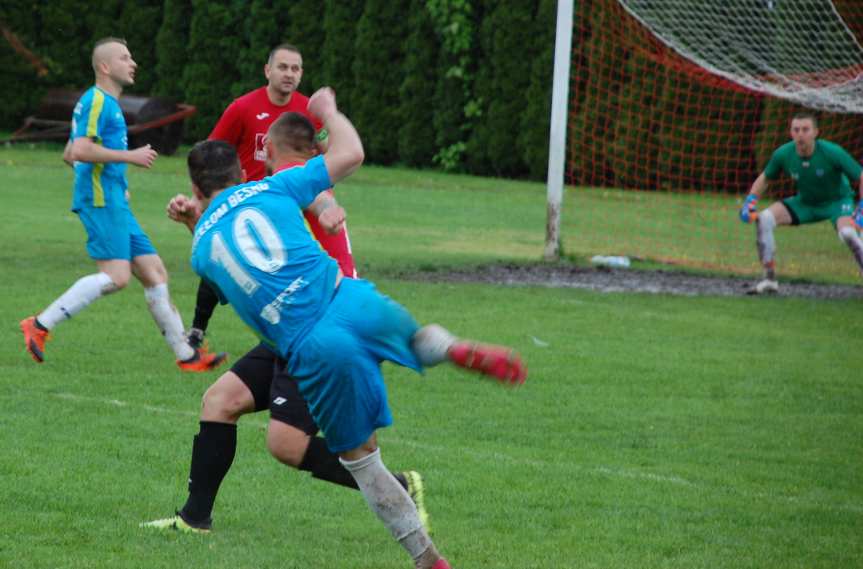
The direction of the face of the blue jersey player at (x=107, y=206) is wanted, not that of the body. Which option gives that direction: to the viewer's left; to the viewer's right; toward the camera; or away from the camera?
to the viewer's right

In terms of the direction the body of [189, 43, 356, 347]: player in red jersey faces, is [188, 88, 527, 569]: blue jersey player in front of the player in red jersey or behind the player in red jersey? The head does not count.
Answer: in front

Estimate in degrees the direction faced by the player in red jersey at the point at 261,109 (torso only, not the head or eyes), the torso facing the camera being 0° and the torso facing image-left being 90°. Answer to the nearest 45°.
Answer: approximately 315°

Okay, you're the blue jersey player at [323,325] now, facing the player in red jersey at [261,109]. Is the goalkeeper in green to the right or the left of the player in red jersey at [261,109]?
right

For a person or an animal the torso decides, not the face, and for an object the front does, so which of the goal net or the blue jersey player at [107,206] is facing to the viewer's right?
the blue jersey player

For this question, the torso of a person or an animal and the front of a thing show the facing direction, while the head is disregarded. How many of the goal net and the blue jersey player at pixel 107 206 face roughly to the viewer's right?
1

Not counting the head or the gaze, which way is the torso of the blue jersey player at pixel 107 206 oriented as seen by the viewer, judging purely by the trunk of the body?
to the viewer's right

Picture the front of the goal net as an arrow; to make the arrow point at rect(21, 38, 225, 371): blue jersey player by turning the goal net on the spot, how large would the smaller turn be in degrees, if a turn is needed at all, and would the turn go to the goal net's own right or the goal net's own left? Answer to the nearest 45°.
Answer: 0° — it already faces them

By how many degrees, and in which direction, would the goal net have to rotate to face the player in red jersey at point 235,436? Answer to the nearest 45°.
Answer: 0° — it already faces them

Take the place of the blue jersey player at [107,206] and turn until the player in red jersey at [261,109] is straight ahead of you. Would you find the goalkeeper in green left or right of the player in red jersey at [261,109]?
left

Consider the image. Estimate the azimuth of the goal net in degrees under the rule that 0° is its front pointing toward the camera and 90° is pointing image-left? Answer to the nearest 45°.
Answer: approximately 0°

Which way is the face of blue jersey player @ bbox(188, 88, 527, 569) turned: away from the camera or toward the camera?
away from the camera
